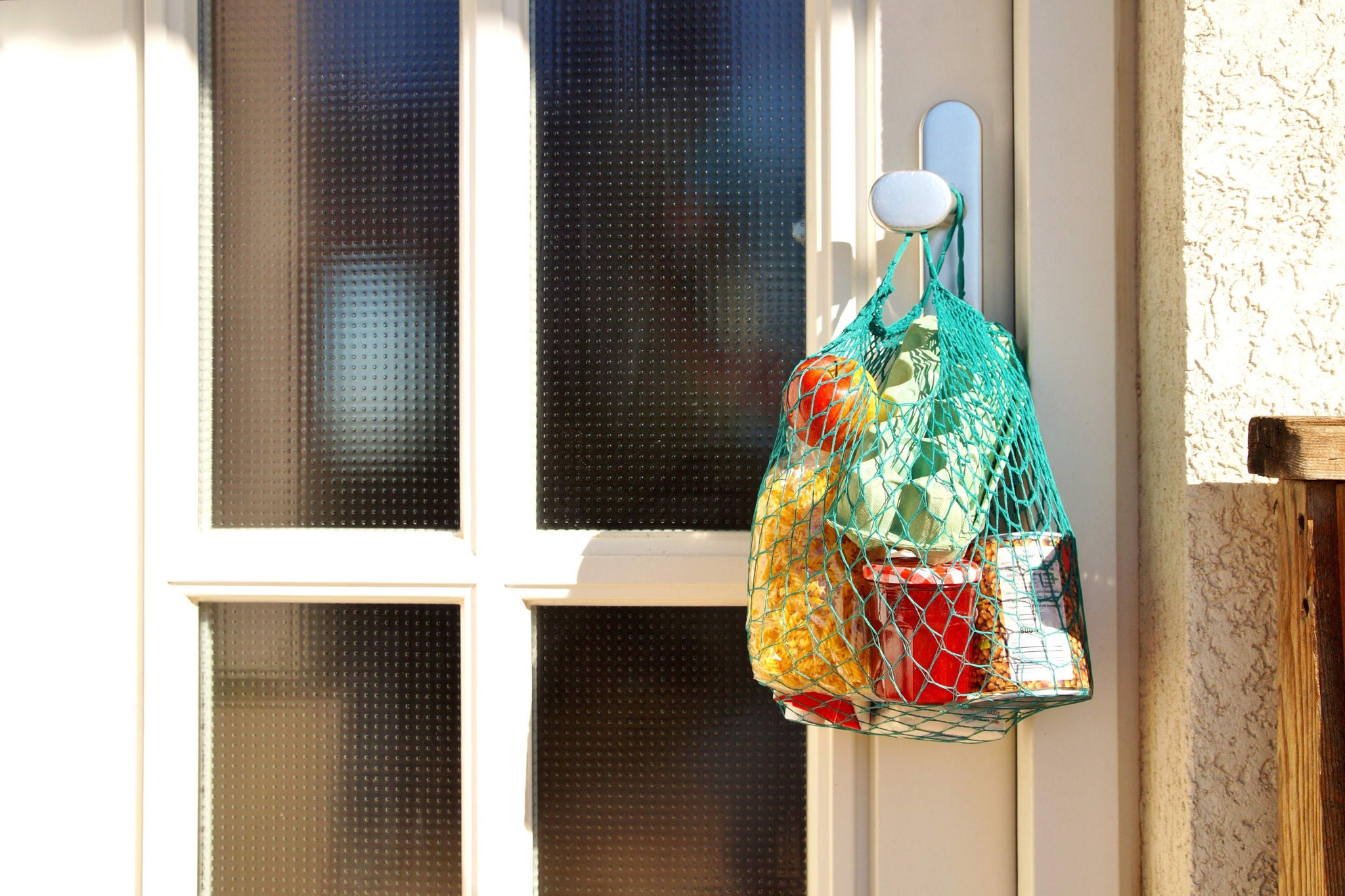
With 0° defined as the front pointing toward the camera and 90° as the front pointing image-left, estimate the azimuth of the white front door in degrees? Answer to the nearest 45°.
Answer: approximately 0°
